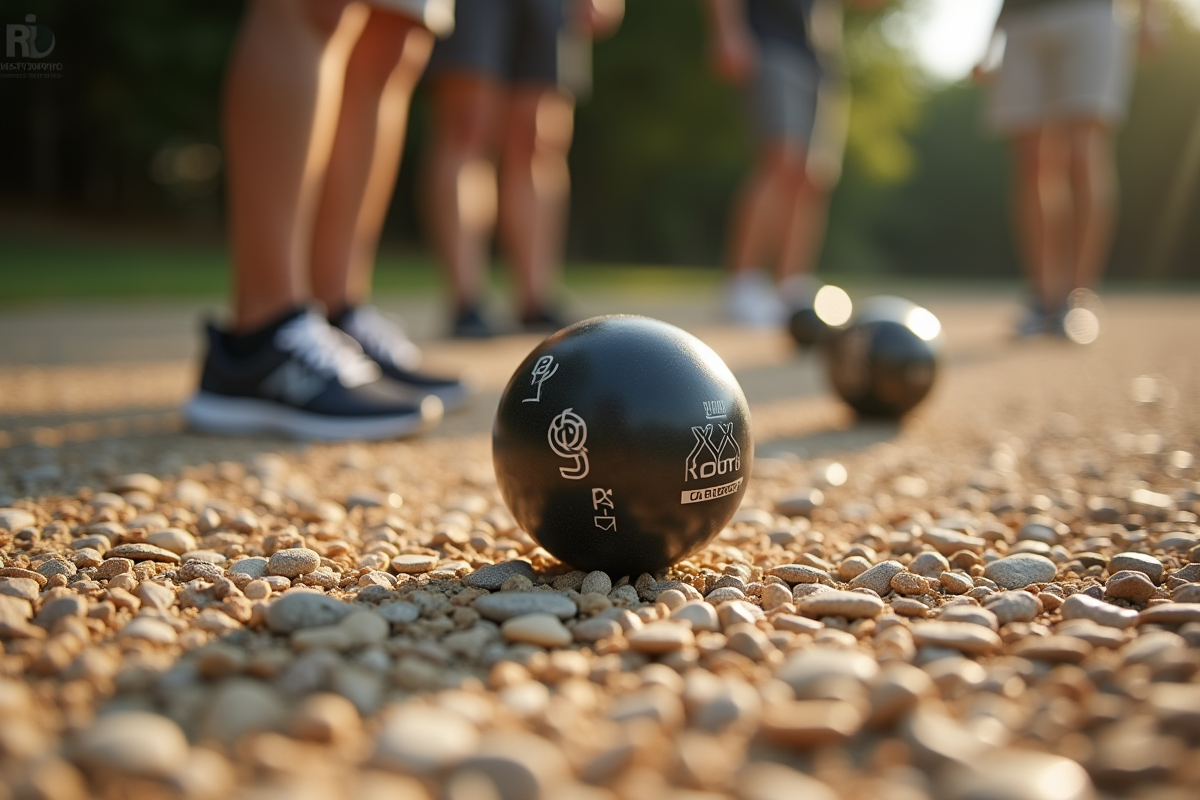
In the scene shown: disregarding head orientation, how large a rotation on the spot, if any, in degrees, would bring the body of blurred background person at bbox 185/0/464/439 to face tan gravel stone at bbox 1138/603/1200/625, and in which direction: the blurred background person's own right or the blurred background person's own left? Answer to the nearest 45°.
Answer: approximately 45° to the blurred background person's own right

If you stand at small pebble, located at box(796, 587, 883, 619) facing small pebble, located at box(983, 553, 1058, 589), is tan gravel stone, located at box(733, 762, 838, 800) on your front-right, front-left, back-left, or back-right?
back-right

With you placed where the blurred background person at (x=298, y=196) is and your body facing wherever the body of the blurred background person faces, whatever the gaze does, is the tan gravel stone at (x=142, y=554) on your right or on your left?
on your right

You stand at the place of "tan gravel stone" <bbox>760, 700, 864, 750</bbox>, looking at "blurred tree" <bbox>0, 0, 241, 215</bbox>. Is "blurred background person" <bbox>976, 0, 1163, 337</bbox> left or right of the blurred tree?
right

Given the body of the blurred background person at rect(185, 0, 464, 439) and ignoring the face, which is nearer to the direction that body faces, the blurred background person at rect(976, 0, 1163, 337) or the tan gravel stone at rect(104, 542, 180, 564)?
the blurred background person

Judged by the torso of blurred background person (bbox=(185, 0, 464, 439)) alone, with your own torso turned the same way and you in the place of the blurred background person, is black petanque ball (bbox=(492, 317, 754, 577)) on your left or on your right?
on your right

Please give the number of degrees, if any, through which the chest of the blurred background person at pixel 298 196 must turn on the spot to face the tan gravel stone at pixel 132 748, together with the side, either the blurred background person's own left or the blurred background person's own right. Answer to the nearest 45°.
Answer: approximately 90° to the blurred background person's own right

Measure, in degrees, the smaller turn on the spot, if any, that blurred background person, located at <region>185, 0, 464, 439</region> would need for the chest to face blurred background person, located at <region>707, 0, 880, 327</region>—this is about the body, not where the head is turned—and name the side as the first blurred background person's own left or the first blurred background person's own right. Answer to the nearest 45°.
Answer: approximately 45° to the first blurred background person's own left

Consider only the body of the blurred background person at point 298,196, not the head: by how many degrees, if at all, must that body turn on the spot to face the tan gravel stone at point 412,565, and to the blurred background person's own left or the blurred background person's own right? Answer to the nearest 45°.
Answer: approximately 90° to the blurred background person's own right

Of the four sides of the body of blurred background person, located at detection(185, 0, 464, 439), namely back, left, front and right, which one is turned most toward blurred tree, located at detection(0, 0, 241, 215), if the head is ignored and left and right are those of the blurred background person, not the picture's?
left

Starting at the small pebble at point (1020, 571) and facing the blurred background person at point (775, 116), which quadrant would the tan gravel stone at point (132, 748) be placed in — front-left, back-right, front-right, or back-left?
back-left

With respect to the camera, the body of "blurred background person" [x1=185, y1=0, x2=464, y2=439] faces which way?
to the viewer's right
